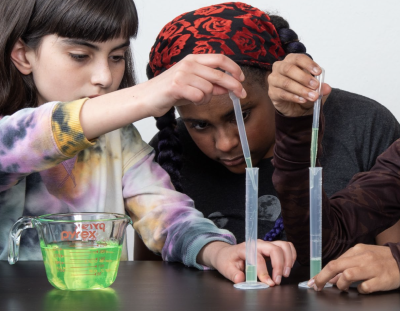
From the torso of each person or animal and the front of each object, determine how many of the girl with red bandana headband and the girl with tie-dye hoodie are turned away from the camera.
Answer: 0

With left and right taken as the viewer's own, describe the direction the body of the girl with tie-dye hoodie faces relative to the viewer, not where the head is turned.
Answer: facing the viewer and to the right of the viewer

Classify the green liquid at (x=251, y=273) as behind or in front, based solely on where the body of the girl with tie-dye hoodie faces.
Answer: in front
